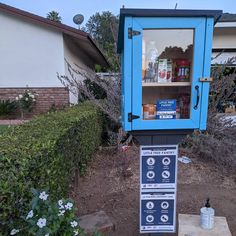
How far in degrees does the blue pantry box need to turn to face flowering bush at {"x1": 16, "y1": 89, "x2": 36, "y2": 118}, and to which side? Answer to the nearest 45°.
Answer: approximately 135° to its right

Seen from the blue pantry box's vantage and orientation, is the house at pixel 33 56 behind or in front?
behind

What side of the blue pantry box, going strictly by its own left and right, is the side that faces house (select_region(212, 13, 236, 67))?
back

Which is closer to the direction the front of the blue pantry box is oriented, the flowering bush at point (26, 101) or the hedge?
the hedge

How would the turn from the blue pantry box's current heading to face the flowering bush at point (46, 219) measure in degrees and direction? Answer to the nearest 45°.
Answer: approximately 45° to its right

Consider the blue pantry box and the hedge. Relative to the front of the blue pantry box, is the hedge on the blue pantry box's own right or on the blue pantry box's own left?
on the blue pantry box's own right

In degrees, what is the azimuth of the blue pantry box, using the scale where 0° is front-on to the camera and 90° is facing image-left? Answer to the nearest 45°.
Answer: approximately 0°
